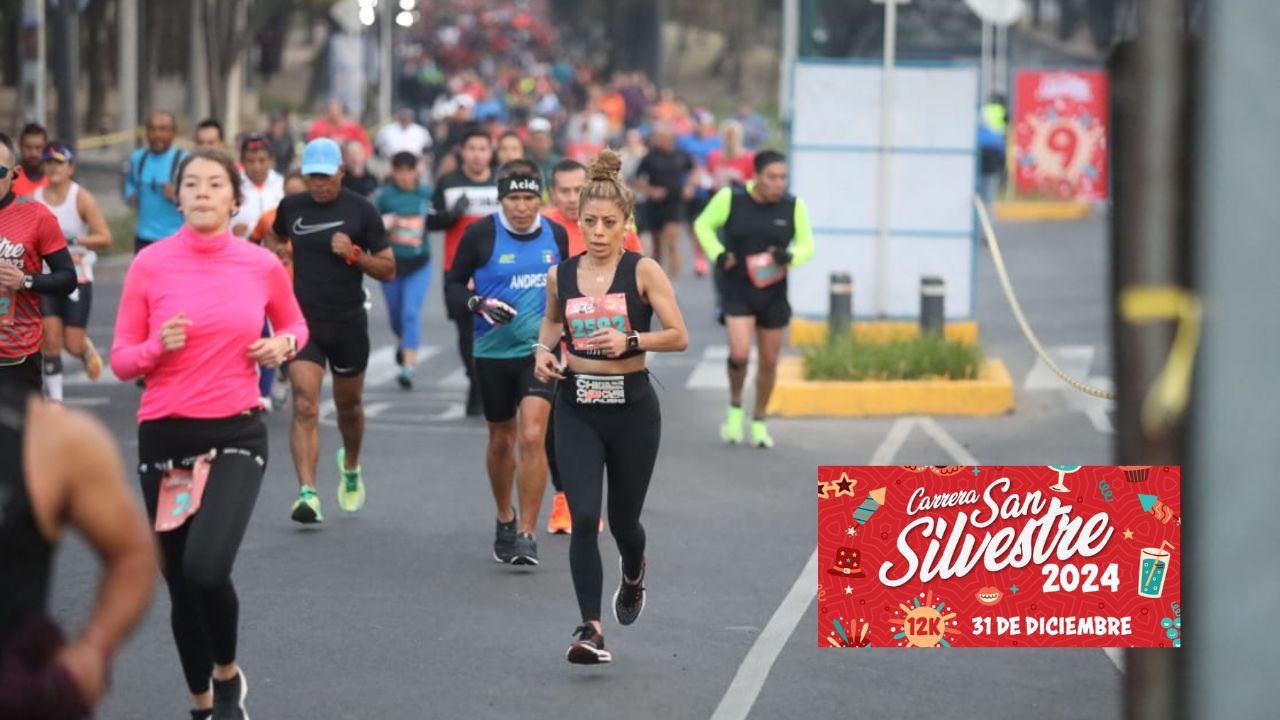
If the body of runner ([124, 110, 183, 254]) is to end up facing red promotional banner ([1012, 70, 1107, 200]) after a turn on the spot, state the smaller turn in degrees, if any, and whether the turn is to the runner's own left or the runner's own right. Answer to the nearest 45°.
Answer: approximately 135° to the runner's own left

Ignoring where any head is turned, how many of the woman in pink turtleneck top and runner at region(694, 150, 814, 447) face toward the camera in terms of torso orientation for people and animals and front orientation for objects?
2

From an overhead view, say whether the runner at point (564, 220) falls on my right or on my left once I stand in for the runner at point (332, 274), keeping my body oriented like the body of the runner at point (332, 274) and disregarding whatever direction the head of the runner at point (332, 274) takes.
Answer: on my left

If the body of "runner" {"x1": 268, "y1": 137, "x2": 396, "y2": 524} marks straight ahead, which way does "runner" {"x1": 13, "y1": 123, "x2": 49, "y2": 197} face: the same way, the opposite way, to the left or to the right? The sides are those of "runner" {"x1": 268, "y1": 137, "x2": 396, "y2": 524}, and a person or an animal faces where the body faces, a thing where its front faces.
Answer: the same way

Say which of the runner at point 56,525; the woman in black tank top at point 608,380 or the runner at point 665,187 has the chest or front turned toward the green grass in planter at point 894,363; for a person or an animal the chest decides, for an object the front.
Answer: the runner at point 665,187

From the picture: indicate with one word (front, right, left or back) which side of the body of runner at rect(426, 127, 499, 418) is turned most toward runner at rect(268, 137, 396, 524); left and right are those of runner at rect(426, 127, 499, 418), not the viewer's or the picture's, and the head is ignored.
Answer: front

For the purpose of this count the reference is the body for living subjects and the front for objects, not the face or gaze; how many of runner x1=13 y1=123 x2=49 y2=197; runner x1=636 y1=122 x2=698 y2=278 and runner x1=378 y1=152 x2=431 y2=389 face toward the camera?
3

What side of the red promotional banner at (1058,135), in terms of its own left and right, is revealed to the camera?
front

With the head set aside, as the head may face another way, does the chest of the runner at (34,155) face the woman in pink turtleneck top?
yes

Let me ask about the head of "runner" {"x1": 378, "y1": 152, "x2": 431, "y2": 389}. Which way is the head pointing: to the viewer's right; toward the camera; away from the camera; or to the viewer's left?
toward the camera

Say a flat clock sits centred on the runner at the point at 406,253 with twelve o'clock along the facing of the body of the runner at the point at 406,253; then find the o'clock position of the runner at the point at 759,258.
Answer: the runner at the point at 759,258 is roughly at 11 o'clock from the runner at the point at 406,253.

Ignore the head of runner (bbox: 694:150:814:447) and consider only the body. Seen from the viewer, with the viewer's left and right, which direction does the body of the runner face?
facing the viewer

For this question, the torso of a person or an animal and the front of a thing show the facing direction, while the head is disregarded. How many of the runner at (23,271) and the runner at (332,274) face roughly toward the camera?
2

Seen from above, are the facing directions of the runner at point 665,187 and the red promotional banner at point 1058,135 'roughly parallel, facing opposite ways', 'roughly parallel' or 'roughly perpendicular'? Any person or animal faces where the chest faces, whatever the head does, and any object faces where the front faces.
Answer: roughly parallel

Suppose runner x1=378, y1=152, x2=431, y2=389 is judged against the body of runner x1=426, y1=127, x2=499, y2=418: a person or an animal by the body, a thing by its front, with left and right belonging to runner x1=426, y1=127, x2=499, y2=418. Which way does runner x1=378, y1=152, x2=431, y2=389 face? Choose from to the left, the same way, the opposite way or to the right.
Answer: the same way

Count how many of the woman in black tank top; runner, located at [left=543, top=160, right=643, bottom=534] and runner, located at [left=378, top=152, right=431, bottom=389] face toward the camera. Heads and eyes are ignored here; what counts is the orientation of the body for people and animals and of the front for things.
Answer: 3

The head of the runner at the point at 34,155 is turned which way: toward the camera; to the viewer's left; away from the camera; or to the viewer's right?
toward the camera
